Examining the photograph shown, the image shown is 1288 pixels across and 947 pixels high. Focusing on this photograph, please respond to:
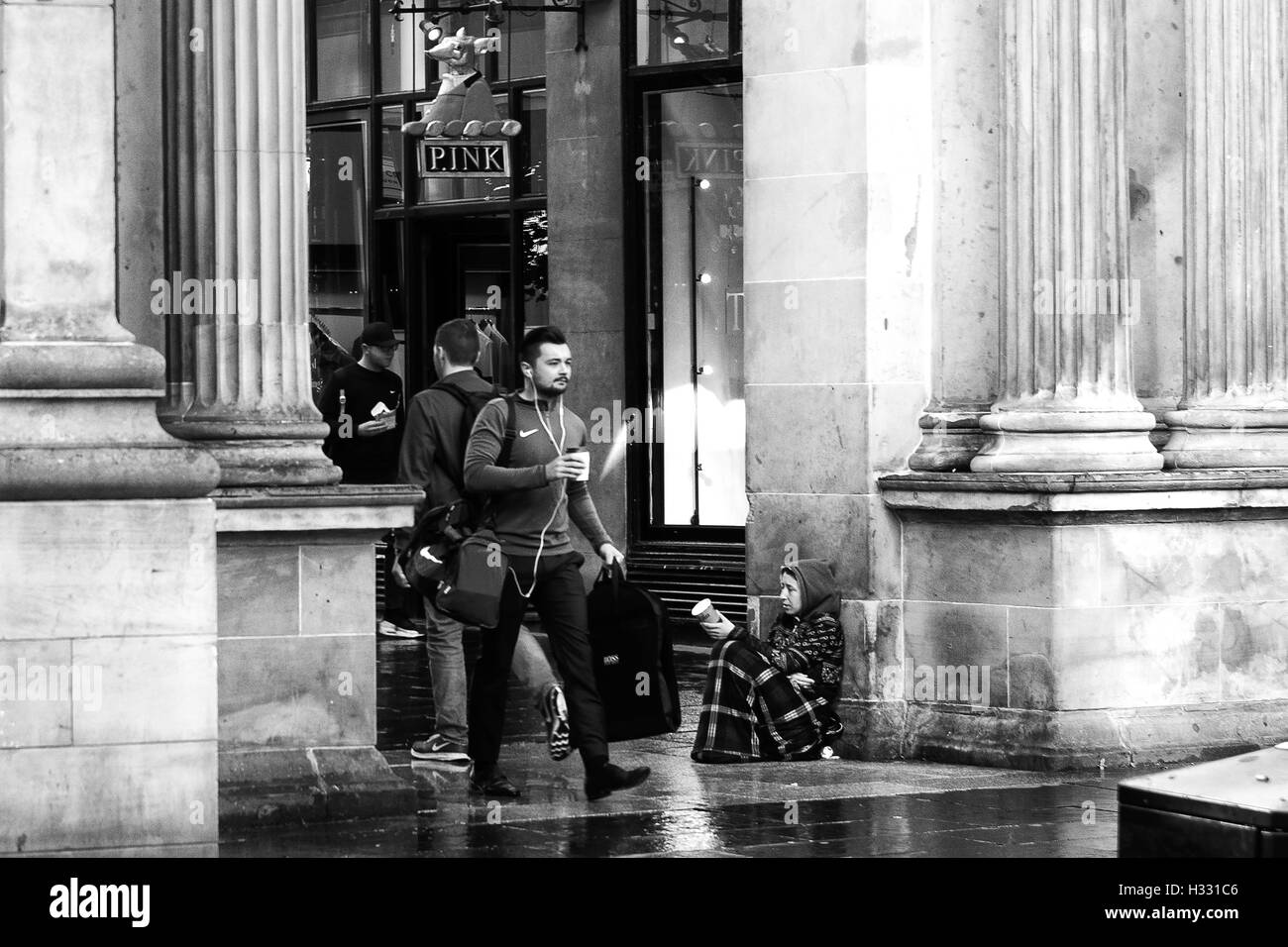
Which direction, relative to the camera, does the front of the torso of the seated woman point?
to the viewer's left

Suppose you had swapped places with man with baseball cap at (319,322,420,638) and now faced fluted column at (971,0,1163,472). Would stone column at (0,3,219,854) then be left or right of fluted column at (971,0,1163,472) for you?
right

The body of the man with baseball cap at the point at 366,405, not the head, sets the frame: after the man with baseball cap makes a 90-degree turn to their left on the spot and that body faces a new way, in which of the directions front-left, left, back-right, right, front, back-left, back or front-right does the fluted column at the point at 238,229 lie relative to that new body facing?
back-right

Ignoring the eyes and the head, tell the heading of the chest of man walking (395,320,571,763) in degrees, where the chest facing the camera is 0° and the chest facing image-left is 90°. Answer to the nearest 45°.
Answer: approximately 135°

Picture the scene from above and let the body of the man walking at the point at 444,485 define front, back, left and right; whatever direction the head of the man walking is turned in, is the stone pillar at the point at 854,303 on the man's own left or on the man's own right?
on the man's own right

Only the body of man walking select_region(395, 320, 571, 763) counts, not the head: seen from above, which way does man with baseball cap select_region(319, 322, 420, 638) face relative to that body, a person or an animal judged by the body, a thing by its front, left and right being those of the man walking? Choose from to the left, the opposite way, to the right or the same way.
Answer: the opposite way

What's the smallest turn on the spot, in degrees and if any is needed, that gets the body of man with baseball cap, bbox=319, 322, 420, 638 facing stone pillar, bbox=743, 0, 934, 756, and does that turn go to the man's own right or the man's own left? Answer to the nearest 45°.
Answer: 0° — they already face it

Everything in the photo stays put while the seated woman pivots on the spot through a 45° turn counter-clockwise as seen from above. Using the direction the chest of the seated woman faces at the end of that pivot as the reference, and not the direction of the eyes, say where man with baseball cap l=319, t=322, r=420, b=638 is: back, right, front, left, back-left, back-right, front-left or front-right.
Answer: right

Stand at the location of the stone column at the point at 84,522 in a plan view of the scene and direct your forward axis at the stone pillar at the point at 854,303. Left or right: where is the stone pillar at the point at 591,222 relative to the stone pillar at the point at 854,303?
left

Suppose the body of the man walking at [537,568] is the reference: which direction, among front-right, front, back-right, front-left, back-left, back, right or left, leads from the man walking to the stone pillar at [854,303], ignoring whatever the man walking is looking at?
left

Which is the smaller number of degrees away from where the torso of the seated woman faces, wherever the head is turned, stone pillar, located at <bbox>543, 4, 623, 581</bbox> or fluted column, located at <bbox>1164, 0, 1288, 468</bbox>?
the stone pillar

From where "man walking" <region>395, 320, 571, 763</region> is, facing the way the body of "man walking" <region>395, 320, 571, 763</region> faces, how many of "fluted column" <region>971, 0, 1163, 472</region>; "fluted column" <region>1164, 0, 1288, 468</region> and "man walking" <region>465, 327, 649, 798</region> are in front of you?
0

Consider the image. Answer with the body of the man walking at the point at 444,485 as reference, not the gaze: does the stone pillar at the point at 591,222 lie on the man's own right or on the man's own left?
on the man's own right

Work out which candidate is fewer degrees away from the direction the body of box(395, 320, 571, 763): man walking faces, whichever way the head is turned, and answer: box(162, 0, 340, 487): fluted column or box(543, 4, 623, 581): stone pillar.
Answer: the stone pillar

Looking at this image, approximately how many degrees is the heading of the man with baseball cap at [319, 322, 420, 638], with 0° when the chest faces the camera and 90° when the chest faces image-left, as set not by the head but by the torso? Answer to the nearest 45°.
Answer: approximately 315°

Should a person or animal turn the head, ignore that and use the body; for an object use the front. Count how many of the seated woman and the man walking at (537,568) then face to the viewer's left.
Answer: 1
